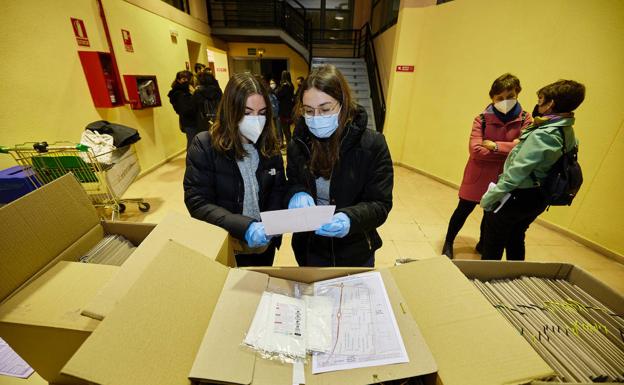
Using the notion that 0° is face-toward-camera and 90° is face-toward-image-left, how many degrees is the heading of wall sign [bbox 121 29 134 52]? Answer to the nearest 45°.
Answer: approximately 315°

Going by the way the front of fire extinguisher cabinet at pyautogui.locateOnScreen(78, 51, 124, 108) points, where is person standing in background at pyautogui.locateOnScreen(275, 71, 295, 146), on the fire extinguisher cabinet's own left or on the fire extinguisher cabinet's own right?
on the fire extinguisher cabinet's own left

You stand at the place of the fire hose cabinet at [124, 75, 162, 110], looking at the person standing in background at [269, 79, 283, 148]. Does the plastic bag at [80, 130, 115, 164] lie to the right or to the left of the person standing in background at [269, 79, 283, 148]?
right

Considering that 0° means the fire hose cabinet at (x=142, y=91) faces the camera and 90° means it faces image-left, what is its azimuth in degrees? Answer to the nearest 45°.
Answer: approximately 315°

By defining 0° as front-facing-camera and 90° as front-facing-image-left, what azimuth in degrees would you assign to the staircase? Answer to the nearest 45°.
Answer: approximately 0°

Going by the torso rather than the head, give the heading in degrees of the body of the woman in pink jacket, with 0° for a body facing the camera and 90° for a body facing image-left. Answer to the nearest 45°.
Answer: approximately 0°

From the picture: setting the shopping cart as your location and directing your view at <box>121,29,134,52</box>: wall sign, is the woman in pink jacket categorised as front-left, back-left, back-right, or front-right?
back-right

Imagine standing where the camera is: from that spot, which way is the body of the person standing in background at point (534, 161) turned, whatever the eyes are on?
to the viewer's left
